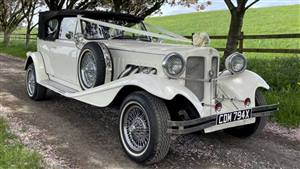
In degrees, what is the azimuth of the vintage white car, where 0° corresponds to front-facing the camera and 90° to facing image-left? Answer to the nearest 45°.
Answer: approximately 315°

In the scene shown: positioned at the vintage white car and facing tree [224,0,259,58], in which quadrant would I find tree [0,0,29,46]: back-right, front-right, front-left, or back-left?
front-left

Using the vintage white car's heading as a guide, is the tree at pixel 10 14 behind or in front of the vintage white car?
behind

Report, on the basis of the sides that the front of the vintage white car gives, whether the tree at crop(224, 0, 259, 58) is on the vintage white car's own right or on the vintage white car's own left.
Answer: on the vintage white car's own left
